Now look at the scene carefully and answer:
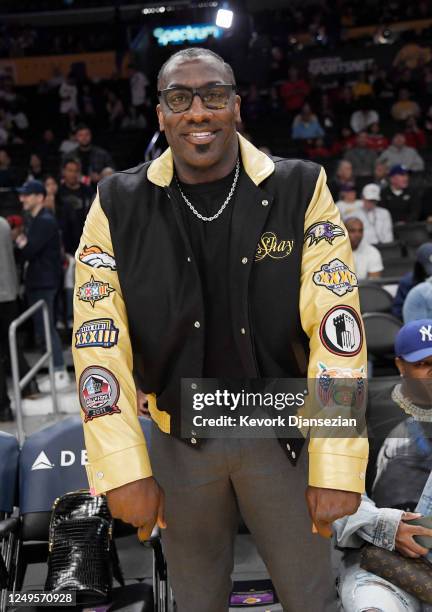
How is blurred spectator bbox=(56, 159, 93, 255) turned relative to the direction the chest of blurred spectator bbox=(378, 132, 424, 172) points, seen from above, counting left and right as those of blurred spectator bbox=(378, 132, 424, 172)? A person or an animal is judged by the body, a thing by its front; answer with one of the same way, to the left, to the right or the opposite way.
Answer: the same way

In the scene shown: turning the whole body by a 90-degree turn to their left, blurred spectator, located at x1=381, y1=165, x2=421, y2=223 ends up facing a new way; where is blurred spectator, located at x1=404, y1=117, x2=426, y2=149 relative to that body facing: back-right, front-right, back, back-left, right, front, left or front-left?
left

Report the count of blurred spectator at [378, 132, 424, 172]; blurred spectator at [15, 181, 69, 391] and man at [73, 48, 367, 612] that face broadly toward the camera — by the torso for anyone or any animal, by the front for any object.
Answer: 2

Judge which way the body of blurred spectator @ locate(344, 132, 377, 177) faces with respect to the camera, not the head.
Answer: toward the camera

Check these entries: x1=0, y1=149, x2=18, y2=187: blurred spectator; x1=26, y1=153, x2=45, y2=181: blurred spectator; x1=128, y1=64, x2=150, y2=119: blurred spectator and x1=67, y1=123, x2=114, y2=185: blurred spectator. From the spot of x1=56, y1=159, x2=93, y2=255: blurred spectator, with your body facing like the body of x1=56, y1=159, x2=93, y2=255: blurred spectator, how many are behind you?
4

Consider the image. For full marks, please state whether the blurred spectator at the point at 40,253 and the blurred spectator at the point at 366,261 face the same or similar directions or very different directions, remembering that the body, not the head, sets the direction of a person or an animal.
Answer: same or similar directions

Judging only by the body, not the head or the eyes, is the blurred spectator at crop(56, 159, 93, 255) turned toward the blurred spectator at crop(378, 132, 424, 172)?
no

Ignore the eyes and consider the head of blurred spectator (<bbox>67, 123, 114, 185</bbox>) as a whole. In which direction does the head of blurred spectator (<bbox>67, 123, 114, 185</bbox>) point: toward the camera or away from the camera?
toward the camera

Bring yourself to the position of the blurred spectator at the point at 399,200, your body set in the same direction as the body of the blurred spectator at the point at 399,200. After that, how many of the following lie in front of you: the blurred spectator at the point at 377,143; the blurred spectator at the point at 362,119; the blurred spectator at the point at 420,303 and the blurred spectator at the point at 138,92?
1

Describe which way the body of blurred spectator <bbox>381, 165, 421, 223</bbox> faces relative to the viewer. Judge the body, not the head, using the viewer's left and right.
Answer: facing the viewer

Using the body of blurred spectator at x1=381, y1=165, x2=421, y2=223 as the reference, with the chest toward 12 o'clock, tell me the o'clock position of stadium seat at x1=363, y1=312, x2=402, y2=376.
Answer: The stadium seat is roughly at 12 o'clock from the blurred spectator.

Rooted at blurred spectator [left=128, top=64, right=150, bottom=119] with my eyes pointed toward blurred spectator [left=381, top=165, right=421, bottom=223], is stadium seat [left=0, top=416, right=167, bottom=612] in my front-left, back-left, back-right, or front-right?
front-right

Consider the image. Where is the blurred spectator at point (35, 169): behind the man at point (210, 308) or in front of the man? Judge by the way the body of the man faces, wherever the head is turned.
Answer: behind

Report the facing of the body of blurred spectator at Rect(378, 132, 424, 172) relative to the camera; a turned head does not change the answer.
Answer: toward the camera

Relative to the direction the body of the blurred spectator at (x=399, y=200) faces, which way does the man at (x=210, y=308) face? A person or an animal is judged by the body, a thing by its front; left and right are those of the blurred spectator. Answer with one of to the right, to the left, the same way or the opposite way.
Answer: the same way
